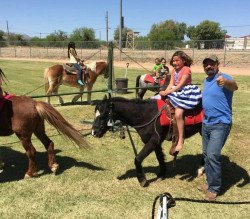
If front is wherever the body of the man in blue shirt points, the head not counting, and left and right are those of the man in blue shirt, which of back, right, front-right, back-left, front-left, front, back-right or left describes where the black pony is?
front-right

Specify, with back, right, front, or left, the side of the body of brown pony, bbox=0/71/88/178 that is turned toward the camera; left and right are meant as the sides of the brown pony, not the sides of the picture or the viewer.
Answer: left

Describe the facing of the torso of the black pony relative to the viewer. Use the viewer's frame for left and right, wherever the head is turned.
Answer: facing to the left of the viewer

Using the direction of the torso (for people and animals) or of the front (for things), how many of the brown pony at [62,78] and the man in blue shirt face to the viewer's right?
1

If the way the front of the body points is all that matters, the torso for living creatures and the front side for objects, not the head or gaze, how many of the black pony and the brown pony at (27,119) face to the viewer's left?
2

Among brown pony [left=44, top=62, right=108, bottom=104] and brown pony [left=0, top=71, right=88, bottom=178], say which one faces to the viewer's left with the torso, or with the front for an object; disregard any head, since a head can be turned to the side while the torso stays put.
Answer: brown pony [left=0, top=71, right=88, bottom=178]

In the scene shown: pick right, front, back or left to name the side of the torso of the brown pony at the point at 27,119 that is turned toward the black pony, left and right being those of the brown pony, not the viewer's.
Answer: back

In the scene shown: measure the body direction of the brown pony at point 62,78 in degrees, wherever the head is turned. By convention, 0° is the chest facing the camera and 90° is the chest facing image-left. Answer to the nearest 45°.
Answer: approximately 270°

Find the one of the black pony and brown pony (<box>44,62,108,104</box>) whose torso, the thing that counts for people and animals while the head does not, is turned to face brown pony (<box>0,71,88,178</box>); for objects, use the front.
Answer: the black pony

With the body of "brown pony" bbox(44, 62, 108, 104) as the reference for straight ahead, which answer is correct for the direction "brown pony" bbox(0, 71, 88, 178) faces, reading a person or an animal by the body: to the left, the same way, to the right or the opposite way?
the opposite way

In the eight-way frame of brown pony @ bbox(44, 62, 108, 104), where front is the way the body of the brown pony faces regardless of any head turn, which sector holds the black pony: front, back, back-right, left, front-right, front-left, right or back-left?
right

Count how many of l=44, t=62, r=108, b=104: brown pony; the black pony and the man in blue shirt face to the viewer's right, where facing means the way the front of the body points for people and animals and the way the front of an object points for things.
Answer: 1
